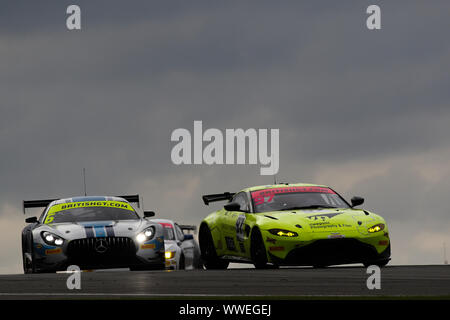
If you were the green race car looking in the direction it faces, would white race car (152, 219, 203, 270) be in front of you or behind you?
behind

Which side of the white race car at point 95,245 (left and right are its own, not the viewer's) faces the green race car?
left

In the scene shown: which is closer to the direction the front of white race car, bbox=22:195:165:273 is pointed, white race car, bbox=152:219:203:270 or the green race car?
the green race car

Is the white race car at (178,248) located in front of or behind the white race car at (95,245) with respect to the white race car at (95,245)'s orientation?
behind

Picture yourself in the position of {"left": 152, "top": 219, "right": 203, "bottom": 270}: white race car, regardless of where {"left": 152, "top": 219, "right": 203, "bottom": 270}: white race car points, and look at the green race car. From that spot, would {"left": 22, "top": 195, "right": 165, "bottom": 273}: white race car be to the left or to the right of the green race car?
right

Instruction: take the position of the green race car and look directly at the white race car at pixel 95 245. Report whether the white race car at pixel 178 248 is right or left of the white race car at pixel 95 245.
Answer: right

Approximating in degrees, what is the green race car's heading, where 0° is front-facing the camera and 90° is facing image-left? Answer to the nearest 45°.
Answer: approximately 315°

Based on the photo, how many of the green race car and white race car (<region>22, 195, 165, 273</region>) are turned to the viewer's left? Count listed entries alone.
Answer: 0

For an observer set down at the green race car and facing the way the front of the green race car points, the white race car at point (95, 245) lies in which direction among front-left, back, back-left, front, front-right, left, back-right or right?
back-right
